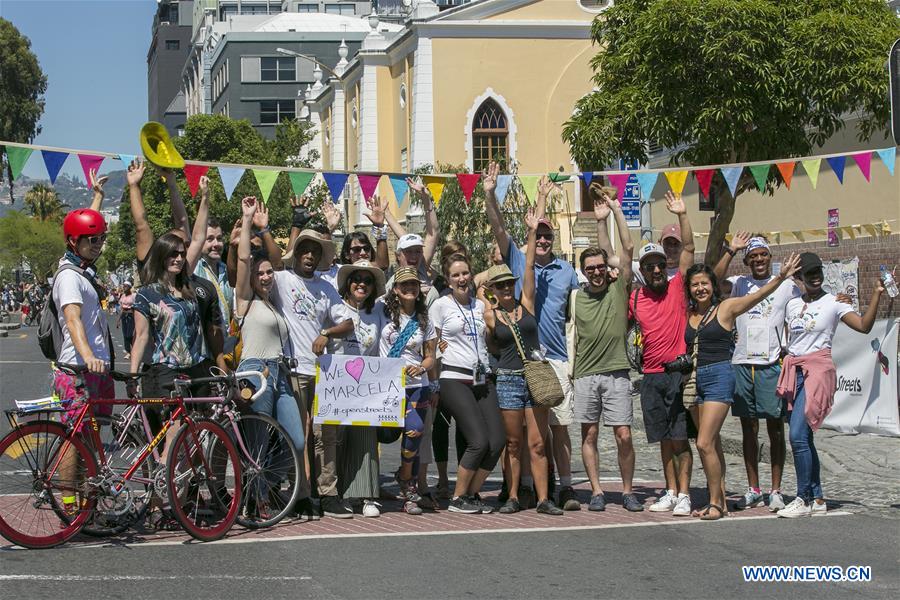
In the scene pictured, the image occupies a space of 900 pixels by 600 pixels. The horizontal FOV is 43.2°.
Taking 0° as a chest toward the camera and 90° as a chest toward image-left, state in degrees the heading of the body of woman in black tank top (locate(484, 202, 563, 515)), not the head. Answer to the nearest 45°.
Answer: approximately 0°

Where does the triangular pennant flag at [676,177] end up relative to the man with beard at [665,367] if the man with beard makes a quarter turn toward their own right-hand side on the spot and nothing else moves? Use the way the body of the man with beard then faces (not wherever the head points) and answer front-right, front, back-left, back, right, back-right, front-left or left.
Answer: right

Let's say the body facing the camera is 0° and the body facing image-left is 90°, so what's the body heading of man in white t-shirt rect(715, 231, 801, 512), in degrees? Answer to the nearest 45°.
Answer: approximately 0°

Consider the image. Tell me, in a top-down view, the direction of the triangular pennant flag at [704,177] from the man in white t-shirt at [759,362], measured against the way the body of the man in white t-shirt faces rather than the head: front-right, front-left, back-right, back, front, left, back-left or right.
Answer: back

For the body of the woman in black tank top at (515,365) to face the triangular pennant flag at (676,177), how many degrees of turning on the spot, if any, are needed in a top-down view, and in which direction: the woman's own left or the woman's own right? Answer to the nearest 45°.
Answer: approximately 135° to the woman's own left

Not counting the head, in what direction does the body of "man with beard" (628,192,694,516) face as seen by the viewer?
toward the camera
